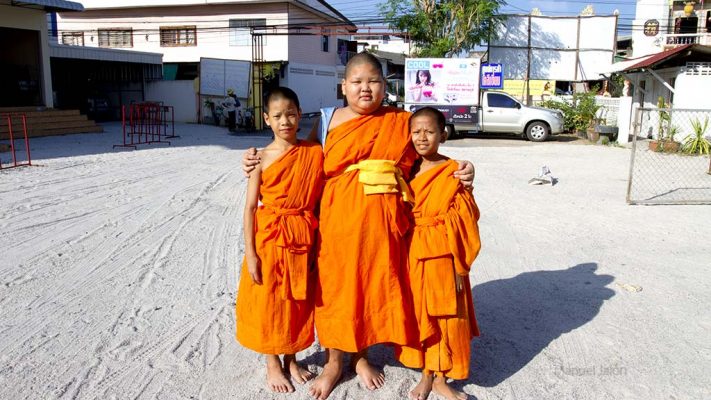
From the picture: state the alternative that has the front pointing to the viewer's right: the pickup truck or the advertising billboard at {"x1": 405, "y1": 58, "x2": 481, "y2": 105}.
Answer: the pickup truck

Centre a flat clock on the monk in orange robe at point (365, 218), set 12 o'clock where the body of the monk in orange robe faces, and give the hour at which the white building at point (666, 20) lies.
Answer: The white building is roughly at 7 o'clock from the monk in orange robe.

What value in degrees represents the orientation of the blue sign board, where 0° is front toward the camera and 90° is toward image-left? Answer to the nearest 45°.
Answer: approximately 0°

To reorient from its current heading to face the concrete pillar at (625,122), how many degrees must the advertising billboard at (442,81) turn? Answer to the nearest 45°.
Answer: approximately 90° to its left

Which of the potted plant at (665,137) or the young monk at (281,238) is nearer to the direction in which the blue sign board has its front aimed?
the young monk

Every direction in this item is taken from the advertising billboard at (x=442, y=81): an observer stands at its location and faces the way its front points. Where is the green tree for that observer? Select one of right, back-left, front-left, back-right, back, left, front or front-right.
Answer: back

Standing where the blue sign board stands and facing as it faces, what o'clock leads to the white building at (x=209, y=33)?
The white building is roughly at 4 o'clock from the blue sign board.

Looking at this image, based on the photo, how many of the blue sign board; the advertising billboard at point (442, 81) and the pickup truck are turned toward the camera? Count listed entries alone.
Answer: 2

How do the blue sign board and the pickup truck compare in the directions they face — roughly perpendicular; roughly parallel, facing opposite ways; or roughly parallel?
roughly perpendicular

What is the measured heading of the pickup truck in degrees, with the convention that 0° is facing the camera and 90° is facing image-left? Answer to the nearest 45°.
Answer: approximately 270°

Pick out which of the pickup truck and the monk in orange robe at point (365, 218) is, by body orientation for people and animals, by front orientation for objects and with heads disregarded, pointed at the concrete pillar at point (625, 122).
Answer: the pickup truck
